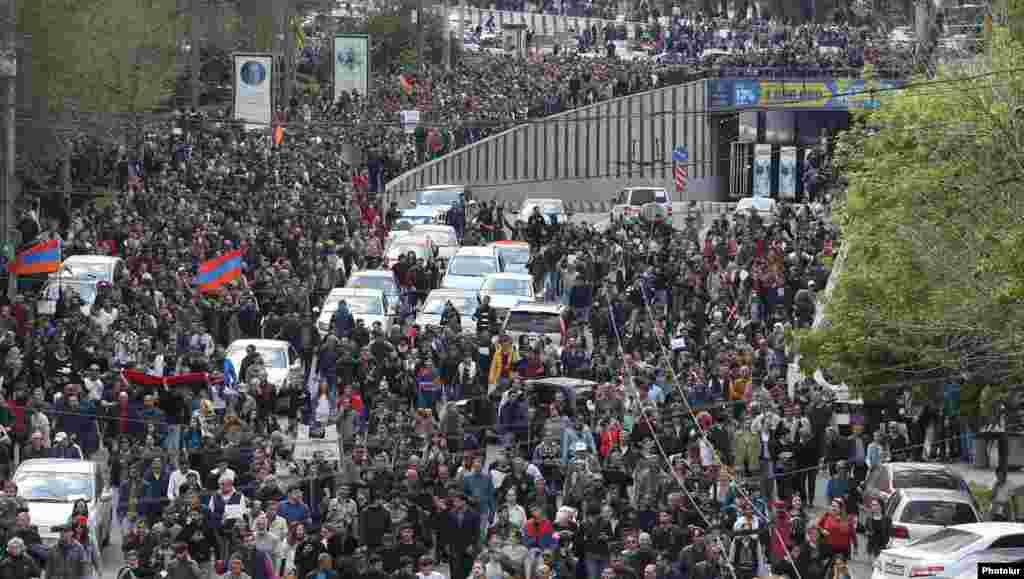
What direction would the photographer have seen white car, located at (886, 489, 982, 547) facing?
facing away from the viewer and to the right of the viewer

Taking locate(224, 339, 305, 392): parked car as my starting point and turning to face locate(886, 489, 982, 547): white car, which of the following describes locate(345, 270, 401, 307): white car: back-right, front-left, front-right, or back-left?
back-left

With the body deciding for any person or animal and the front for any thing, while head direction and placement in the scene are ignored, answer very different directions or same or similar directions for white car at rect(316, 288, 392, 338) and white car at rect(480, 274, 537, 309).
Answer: same or similar directions

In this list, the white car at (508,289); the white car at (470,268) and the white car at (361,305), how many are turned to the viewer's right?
0

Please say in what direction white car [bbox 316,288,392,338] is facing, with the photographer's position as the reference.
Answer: facing the viewer and to the left of the viewer

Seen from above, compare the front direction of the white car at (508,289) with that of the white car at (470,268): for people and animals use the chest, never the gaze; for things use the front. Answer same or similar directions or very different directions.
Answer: same or similar directions

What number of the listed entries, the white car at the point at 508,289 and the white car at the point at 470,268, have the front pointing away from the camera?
0

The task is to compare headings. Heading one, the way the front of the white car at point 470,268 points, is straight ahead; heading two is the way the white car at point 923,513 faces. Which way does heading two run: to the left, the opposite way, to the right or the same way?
the opposite way

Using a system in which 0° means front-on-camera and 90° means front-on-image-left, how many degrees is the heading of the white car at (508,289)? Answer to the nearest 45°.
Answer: approximately 45°

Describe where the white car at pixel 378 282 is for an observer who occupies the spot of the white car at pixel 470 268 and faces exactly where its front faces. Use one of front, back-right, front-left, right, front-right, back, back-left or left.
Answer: front

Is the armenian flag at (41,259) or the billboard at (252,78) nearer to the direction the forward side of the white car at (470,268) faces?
the armenian flag

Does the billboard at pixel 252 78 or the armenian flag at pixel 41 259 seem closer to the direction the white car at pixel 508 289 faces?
the armenian flag
